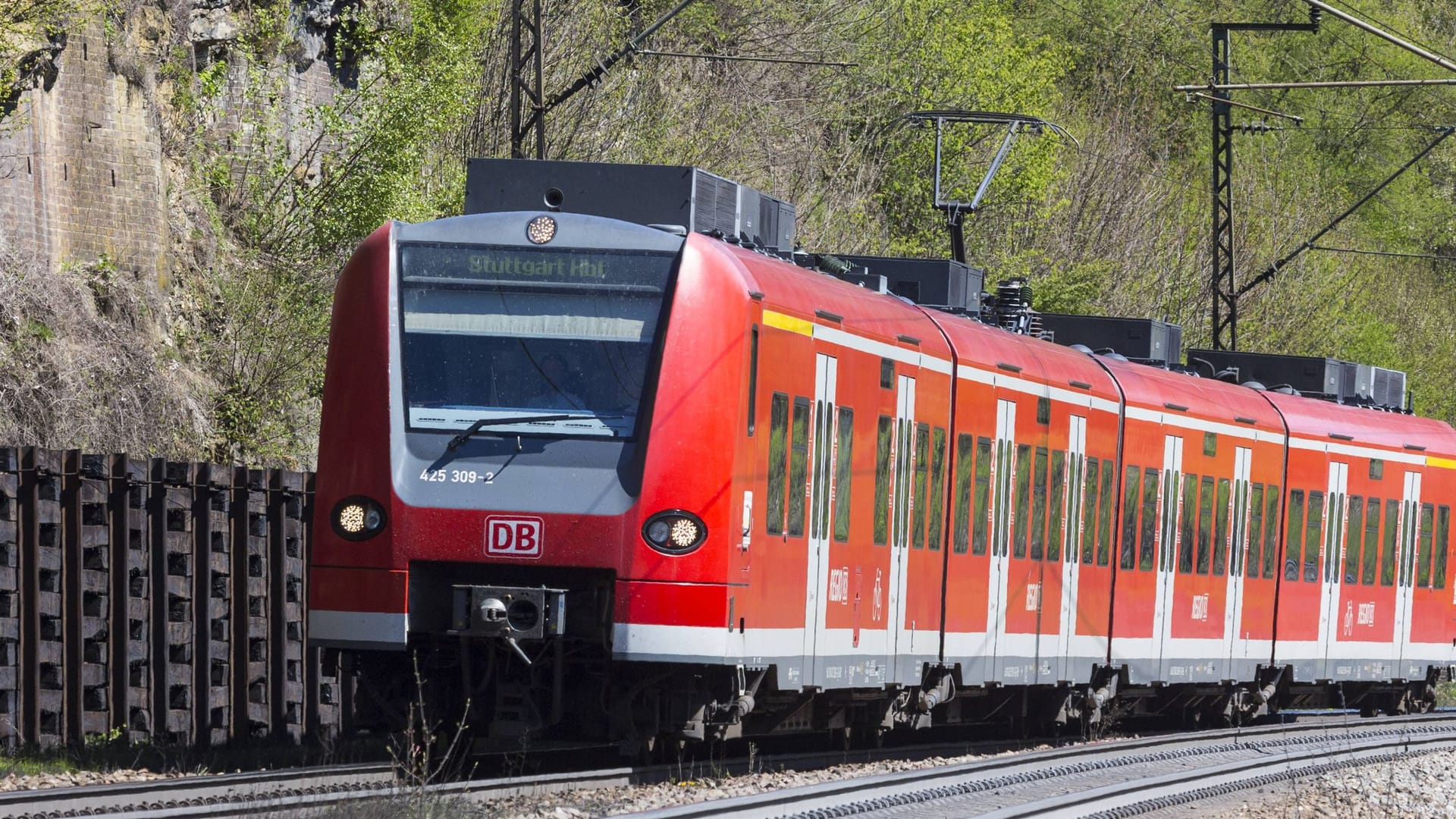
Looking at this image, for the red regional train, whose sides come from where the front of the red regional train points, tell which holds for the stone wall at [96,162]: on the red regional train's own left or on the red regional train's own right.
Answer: on the red regional train's own right

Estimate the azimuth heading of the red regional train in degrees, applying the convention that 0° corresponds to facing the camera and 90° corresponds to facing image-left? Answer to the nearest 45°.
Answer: approximately 45°
